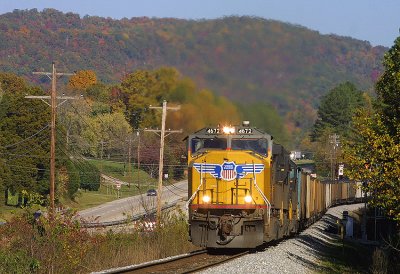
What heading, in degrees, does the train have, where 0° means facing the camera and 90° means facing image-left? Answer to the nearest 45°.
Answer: approximately 0°

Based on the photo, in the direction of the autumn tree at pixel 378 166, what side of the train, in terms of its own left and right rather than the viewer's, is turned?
left
